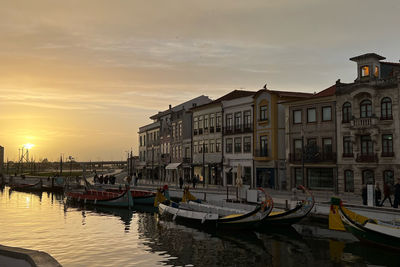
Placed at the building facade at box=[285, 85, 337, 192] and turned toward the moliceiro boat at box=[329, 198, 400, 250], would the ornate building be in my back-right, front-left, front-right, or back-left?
front-left

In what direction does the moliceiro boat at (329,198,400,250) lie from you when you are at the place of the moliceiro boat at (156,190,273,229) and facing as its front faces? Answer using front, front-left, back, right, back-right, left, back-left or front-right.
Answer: front

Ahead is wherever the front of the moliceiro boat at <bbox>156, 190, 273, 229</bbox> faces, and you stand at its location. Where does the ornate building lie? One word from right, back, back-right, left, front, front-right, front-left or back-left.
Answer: left

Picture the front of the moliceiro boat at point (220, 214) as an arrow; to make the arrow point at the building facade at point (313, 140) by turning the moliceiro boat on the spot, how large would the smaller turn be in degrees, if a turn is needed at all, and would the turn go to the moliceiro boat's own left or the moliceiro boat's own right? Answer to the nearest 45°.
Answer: approximately 90° to the moliceiro boat's own left

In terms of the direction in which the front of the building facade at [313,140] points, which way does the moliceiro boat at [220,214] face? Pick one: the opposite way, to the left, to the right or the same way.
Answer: to the left

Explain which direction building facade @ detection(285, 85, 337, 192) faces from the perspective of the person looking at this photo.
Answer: facing the viewer and to the left of the viewer

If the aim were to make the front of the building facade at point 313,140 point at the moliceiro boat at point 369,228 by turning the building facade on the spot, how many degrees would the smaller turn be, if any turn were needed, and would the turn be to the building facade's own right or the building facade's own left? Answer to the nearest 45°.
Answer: approximately 45° to the building facade's own left

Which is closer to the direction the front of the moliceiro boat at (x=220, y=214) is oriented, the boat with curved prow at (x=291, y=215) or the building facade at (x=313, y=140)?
the boat with curved prow

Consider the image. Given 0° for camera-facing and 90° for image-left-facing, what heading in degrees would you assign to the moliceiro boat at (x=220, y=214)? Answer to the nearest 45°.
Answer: approximately 315°

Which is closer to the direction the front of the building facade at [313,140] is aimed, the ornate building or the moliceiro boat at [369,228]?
the moliceiro boat

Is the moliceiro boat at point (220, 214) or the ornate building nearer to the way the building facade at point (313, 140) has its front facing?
the moliceiro boat

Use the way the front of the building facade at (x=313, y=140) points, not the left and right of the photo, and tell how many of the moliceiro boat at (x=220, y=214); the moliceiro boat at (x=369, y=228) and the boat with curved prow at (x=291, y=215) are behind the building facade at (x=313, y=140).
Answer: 0
